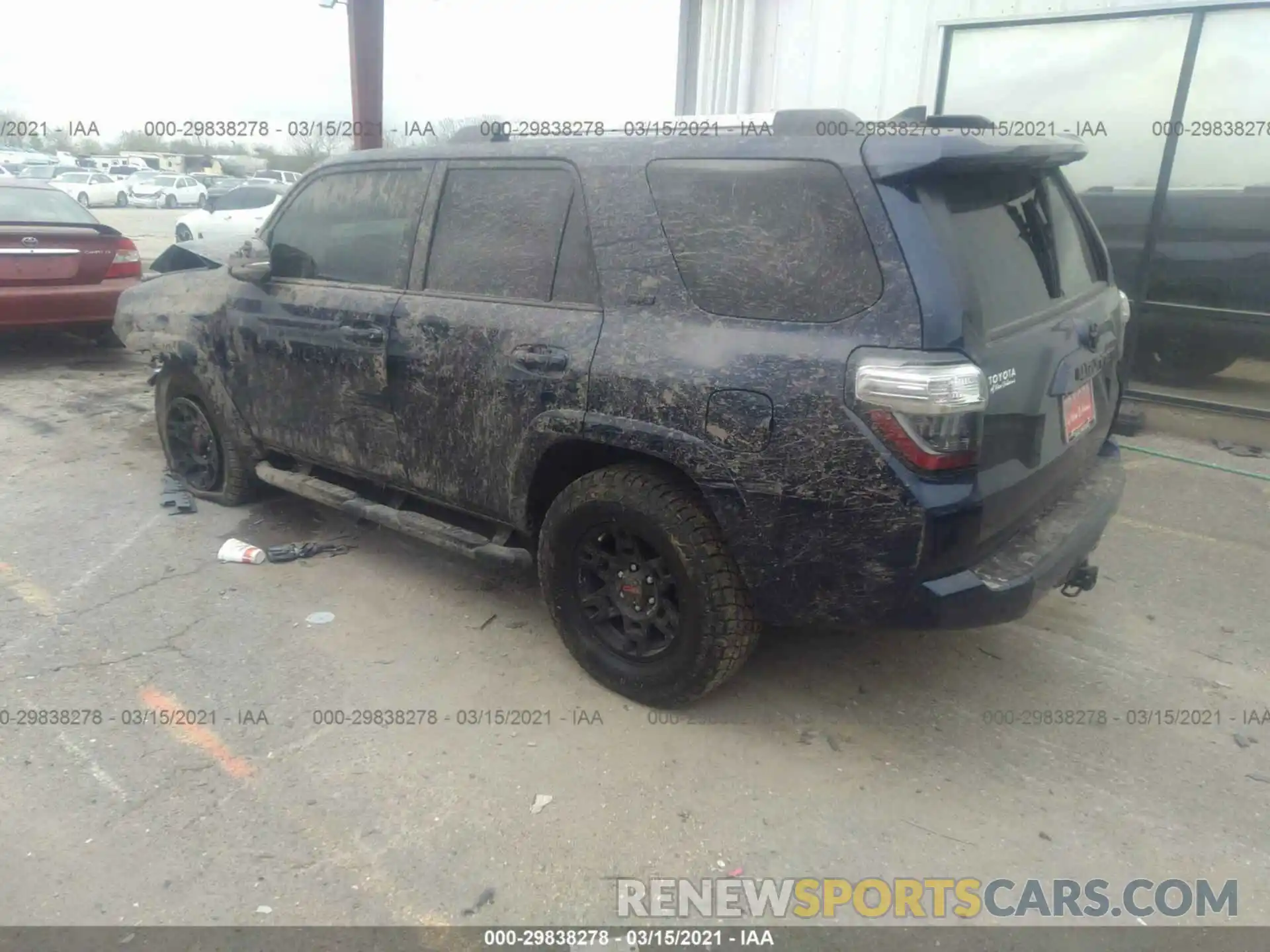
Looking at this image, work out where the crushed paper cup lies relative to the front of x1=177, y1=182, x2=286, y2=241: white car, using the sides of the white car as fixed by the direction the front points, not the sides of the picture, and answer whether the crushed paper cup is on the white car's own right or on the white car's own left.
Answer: on the white car's own left

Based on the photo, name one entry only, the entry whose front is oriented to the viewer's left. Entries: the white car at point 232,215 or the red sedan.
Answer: the white car

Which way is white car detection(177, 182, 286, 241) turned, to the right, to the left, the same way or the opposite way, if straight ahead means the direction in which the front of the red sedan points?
to the left

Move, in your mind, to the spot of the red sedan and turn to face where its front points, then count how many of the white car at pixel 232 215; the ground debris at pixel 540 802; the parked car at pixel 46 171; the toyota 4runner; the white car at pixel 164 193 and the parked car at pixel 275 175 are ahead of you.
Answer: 4

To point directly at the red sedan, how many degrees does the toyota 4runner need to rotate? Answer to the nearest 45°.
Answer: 0° — it already faces it

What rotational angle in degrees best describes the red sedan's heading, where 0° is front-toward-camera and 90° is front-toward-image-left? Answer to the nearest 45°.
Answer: approximately 180°

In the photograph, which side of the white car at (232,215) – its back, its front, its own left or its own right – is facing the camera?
left

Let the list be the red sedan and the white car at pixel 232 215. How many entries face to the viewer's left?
1

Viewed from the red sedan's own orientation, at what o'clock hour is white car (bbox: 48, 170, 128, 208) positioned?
The white car is roughly at 12 o'clock from the red sedan.

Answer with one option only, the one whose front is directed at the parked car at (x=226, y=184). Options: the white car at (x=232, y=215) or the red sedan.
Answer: the red sedan

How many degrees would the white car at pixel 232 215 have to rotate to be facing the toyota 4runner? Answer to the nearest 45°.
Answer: approximately 90° to its left

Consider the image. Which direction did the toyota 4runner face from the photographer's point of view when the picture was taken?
facing away from the viewer and to the left of the viewer

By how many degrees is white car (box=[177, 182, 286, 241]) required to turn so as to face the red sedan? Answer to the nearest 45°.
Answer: approximately 90° to its left
